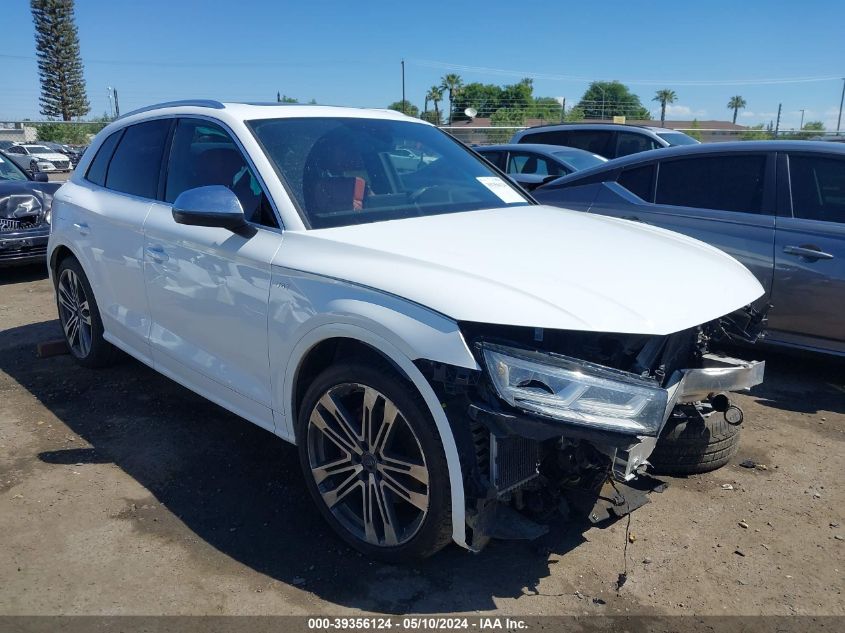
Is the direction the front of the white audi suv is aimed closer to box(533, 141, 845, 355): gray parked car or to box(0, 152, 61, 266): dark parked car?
the gray parked car

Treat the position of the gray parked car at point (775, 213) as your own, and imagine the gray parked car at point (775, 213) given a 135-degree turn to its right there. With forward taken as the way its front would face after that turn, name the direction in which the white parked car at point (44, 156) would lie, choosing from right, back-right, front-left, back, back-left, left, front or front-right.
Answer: right

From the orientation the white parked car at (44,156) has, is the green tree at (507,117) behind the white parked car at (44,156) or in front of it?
in front

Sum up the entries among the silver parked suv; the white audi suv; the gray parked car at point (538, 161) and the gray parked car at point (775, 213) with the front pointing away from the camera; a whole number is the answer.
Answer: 0

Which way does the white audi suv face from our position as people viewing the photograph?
facing the viewer and to the right of the viewer

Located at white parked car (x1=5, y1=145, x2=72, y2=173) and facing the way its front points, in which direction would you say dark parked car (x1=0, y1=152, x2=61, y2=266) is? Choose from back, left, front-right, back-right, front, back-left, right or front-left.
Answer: front-right

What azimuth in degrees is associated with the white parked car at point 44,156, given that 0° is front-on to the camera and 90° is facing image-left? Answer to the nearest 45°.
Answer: approximately 315°

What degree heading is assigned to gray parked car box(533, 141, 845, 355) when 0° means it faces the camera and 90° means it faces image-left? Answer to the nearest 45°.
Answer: approximately 270°

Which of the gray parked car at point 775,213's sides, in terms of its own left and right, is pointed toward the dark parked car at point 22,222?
back

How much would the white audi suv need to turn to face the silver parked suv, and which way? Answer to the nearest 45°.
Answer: approximately 135° to its left
